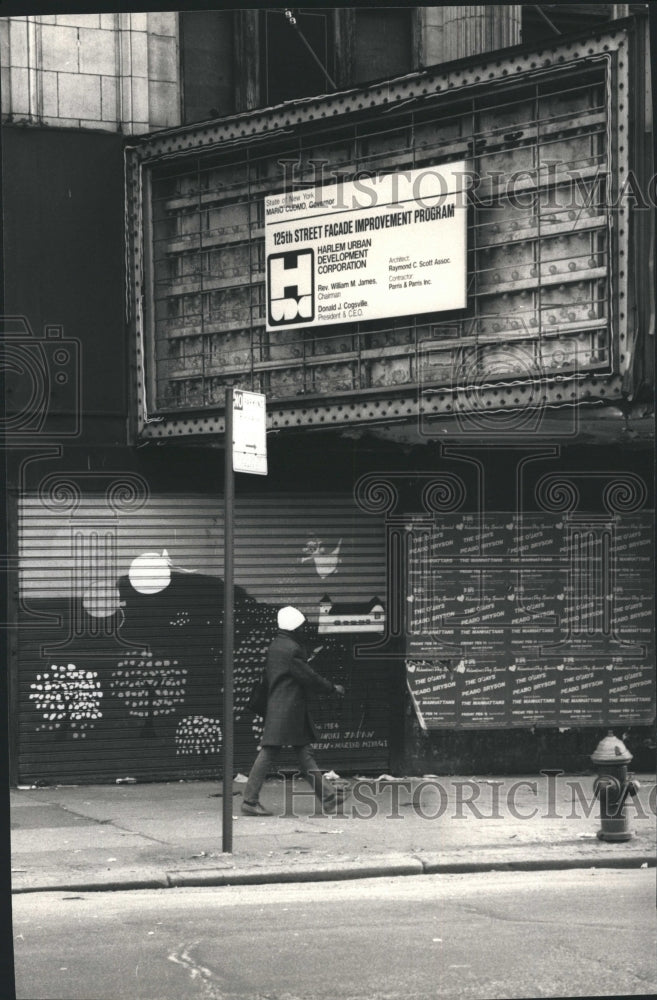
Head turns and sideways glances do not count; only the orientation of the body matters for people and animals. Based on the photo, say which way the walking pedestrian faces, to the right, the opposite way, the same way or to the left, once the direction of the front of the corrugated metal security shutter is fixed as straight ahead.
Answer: to the left

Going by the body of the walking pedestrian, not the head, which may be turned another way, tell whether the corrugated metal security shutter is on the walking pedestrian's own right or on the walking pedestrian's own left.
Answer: on the walking pedestrian's own left

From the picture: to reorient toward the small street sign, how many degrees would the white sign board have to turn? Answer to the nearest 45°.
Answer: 0° — it already faces it

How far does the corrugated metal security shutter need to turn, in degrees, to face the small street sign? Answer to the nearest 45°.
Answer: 0° — it already faces it

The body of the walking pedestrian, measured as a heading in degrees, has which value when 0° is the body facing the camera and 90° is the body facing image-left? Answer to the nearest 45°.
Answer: approximately 270°

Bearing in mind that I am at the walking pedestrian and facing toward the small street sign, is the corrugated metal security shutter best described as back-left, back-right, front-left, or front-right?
back-right

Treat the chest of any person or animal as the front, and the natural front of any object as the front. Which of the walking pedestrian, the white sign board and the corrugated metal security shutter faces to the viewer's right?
the walking pedestrian

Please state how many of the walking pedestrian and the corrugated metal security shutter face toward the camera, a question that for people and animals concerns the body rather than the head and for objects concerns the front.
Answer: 1

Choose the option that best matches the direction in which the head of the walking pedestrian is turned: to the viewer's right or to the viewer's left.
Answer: to the viewer's right

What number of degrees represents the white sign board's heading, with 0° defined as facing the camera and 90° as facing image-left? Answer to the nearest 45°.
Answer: approximately 45°
